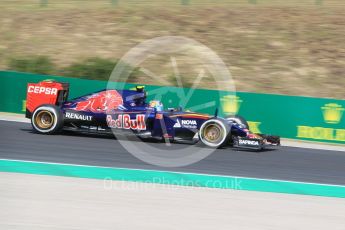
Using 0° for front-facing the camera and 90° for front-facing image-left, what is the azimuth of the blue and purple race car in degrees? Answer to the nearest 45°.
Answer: approximately 270°
